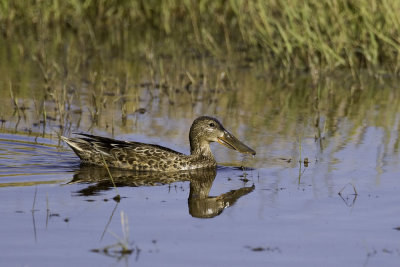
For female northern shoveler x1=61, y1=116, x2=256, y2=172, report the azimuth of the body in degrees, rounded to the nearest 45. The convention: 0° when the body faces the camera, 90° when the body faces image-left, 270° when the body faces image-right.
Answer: approximately 270°
